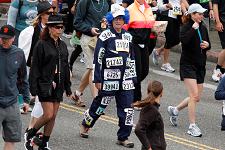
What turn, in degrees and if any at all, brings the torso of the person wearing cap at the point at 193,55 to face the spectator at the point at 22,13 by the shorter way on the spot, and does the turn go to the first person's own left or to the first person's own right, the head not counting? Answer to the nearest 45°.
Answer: approximately 135° to the first person's own right

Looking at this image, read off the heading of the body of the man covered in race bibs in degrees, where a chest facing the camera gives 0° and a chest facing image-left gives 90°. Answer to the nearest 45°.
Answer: approximately 315°

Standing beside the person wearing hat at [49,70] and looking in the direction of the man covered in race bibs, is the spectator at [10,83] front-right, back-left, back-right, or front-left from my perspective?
back-right

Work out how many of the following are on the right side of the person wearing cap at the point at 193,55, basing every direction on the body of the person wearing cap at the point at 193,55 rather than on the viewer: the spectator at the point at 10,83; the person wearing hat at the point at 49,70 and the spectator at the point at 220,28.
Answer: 2

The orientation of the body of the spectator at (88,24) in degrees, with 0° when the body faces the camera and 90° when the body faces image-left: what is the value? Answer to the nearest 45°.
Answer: approximately 315°

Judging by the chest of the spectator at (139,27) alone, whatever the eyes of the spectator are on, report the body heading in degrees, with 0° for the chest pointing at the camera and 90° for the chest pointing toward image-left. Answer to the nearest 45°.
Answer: approximately 315°

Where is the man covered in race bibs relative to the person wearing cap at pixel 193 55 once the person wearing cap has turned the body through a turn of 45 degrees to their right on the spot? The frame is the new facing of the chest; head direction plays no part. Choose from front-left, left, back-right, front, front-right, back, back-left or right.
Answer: front-right

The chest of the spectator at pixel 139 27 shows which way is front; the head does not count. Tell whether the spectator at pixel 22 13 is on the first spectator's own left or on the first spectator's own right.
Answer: on the first spectator's own right

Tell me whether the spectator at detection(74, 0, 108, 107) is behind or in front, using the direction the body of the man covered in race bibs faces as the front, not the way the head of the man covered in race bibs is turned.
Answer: behind

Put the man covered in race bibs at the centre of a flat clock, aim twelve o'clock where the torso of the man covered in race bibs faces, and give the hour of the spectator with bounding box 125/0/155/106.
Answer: The spectator is roughly at 8 o'clock from the man covered in race bibs.

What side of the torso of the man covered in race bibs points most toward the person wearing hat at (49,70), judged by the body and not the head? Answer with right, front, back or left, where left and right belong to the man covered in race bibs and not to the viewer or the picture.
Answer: right

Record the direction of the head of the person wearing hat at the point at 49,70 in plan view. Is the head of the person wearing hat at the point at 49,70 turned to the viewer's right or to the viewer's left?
to the viewer's right

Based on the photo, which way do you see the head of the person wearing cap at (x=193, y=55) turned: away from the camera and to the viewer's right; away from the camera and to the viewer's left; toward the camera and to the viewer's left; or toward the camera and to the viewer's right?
toward the camera and to the viewer's right
